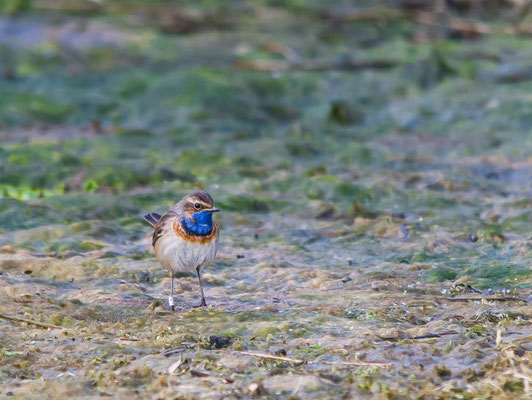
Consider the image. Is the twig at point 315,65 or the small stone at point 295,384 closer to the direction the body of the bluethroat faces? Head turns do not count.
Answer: the small stone

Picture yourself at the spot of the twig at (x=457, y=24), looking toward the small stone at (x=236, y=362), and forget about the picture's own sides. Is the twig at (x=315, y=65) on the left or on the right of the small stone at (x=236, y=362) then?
right

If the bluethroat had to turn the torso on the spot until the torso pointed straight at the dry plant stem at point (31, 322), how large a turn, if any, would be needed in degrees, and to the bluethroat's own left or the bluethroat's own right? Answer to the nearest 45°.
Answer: approximately 90° to the bluethroat's own right

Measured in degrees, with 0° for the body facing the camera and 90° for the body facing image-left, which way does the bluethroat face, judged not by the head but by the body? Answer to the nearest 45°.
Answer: approximately 315°

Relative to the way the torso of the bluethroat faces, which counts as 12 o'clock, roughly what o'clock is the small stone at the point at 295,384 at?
The small stone is roughly at 1 o'clock from the bluethroat.

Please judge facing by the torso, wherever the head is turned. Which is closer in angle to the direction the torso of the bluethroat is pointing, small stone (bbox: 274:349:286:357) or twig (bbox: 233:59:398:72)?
the small stone
